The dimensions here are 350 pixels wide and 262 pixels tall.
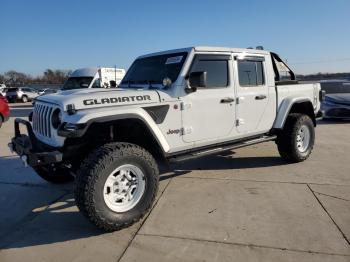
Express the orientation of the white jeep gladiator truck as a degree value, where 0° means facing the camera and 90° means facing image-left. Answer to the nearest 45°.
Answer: approximately 45°

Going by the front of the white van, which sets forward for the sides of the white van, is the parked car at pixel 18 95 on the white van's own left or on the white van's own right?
on the white van's own right

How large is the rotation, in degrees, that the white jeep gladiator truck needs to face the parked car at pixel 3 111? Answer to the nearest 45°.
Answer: approximately 90° to its right

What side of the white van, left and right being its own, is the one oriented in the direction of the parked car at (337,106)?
left

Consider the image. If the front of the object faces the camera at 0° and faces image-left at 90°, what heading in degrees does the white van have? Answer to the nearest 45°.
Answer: approximately 45°

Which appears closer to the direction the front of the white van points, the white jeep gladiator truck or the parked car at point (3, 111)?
the parked car

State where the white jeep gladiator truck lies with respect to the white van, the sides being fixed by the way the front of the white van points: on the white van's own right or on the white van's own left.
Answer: on the white van's own left
